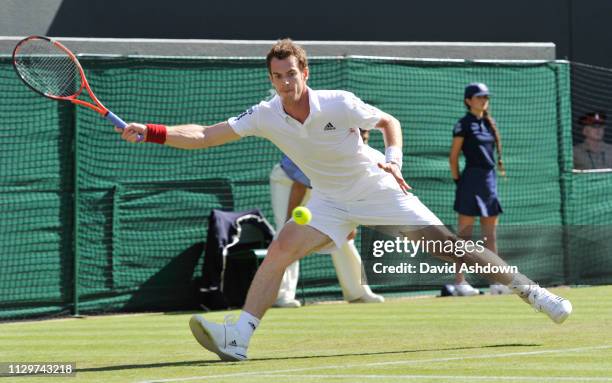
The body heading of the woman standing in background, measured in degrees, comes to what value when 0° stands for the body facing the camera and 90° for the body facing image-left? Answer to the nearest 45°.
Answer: approximately 315°

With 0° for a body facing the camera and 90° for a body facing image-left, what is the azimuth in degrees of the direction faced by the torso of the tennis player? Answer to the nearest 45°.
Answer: approximately 45°

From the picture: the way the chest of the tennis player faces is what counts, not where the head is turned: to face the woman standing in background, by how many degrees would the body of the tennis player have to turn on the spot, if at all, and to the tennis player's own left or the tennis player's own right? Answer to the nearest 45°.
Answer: approximately 135° to the tennis player's own right

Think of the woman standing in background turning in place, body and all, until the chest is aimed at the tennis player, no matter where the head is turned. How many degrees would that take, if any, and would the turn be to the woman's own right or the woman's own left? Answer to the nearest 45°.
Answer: approximately 45° to the woman's own right
